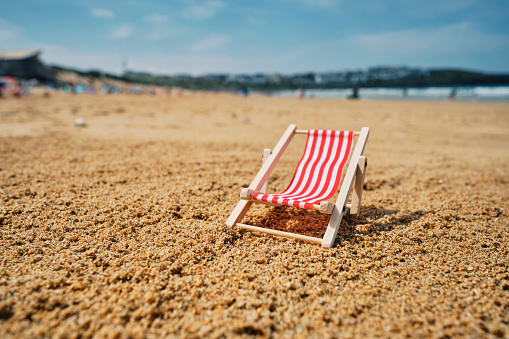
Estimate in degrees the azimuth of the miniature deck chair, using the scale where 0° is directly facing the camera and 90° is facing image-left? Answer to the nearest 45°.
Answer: approximately 45°

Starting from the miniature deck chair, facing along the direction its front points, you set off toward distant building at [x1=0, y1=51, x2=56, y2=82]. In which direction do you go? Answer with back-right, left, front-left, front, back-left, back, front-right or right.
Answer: right
